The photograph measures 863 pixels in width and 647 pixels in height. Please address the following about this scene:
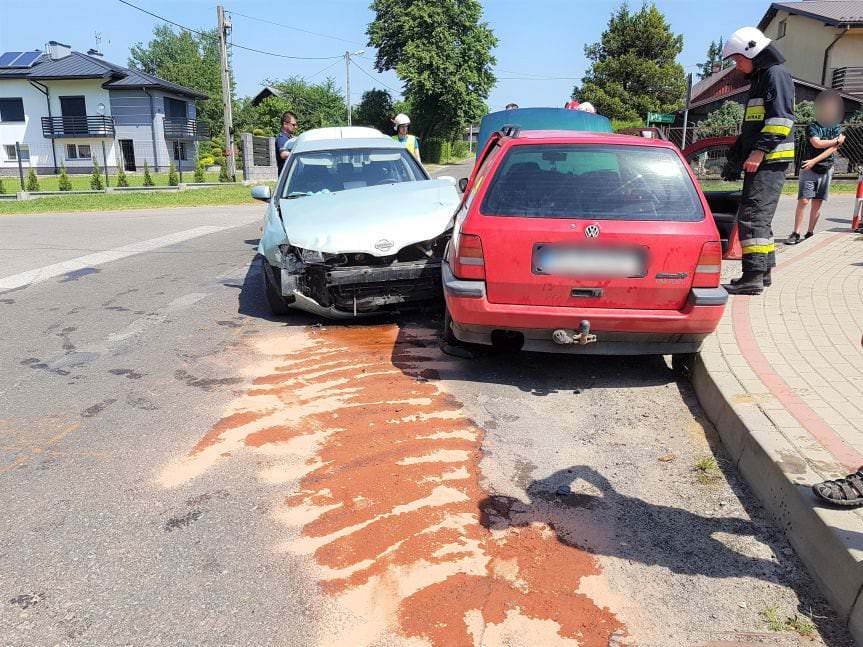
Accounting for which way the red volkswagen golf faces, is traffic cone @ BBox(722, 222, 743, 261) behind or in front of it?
in front

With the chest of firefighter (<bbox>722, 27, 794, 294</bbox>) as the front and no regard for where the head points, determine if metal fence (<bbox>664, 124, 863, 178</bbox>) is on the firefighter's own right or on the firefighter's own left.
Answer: on the firefighter's own right

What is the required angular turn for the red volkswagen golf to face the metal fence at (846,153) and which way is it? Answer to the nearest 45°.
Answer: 0° — it already faces it

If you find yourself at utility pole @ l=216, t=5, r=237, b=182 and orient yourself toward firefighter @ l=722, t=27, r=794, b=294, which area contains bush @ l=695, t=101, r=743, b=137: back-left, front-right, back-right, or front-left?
front-left

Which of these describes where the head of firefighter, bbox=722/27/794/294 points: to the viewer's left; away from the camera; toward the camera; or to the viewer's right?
to the viewer's left

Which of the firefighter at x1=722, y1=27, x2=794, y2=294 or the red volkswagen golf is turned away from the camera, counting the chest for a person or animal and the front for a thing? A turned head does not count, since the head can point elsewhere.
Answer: the red volkswagen golf

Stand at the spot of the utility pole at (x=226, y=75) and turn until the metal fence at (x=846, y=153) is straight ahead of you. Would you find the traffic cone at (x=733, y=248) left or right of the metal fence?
right

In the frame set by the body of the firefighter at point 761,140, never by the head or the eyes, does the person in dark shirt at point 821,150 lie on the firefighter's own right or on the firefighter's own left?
on the firefighter's own right

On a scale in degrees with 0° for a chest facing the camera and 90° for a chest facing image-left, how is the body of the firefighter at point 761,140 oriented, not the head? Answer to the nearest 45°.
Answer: approximately 90°

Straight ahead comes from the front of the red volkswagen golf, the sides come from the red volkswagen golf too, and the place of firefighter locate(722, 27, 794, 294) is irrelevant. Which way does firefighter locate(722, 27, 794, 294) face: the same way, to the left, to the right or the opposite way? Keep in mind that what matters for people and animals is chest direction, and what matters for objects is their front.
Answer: to the left

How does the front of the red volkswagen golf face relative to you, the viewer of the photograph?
facing away from the viewer

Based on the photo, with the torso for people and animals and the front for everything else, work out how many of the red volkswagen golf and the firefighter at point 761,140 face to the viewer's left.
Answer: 1
